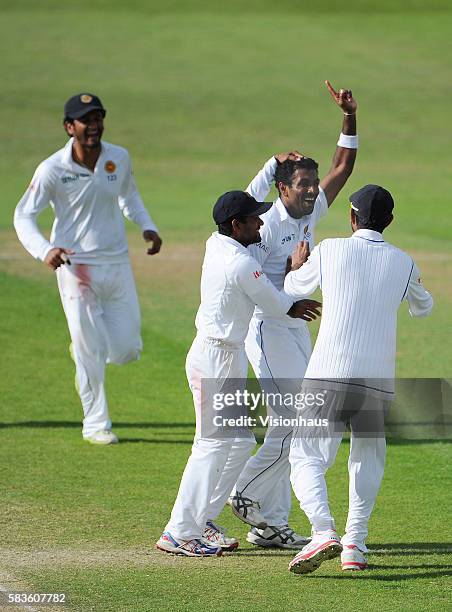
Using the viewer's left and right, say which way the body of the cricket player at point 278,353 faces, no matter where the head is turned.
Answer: facing the viewer and to the right of the viewer

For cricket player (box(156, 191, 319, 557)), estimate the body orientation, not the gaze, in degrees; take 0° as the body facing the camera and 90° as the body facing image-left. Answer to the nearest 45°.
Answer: approximately 270°

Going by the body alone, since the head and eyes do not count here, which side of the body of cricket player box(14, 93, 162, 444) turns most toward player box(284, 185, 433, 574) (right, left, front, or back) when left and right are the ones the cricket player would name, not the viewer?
front

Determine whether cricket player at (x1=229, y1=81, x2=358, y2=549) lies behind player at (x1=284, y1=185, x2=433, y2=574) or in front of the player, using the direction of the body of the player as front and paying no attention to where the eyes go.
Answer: in front

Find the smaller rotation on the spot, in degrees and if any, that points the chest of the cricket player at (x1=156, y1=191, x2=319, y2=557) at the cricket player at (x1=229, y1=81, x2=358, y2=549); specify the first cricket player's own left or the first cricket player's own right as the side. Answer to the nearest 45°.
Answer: approximately 45° to the first cricket player's own left

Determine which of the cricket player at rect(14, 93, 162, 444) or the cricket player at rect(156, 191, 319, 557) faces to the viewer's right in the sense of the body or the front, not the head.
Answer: the cricket player at rect(156, 191, 319, 557)

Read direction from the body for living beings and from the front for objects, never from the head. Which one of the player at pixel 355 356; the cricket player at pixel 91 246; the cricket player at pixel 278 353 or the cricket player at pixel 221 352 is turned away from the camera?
the player

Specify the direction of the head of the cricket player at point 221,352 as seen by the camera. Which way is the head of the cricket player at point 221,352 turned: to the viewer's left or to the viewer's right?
to the viewer's right

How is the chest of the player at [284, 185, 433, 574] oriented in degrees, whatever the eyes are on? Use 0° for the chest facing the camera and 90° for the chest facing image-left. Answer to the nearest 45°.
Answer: approximately 180°

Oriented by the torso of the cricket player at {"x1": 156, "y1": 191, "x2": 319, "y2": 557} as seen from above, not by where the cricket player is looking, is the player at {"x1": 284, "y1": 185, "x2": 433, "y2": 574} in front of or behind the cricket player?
in front

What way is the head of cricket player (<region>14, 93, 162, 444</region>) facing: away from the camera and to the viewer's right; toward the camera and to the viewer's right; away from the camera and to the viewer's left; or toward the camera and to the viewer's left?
toward the camera and to the viewer's right

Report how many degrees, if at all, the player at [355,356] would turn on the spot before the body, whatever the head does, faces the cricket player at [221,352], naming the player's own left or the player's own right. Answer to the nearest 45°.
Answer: approximately 90° to the player's own left

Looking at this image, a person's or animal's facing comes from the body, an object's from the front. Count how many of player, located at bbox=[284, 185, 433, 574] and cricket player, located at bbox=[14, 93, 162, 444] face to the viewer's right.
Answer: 0
